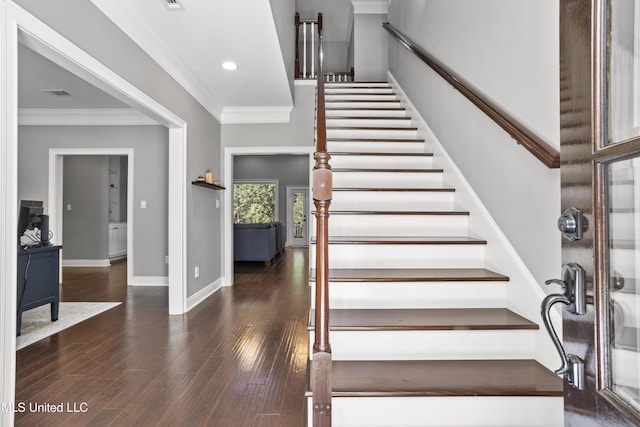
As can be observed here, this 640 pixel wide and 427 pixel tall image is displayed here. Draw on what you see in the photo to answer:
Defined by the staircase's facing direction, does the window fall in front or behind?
behind

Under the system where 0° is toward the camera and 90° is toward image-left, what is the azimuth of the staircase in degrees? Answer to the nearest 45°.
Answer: approximately 0°

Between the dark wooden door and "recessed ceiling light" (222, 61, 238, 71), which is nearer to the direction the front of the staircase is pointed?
the dark wooden door

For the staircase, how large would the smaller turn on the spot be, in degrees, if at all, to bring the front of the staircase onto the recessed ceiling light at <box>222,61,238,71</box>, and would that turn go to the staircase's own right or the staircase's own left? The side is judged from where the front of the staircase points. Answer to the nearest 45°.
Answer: approximately 135° to the staircase's own right

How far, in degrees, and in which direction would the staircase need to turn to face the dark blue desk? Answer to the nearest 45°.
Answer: approximately 90° to its right
